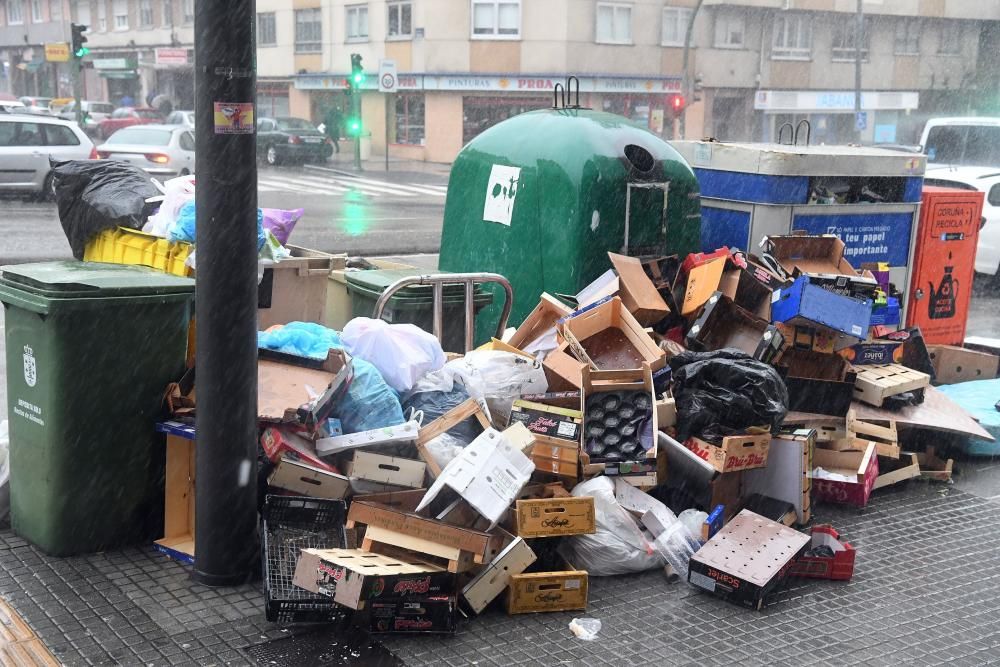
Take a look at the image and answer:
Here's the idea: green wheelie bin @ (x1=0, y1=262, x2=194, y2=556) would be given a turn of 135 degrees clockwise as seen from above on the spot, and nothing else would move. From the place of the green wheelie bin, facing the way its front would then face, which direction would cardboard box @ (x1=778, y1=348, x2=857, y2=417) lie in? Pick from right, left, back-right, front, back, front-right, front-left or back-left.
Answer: right

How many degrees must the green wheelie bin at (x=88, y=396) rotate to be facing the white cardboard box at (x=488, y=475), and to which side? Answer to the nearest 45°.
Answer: approximately 90° to its left

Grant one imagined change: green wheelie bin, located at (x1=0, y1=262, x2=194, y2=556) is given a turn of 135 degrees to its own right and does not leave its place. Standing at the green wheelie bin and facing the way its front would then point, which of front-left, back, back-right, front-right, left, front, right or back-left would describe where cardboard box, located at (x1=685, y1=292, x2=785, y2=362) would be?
right

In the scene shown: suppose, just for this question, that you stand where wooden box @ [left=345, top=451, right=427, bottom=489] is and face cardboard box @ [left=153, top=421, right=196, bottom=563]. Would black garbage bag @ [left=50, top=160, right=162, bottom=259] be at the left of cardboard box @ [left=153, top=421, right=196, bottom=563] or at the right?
right

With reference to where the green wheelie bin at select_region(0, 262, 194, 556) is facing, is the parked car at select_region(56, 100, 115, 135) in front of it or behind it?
behind

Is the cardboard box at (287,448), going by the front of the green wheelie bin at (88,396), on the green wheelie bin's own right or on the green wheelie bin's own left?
on the green wheelie bin's own left

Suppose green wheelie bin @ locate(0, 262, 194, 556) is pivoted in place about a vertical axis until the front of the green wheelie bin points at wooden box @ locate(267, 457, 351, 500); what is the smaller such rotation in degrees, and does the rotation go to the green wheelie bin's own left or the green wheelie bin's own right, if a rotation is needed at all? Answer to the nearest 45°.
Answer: approximately 90° to the green wheelie bin's own left

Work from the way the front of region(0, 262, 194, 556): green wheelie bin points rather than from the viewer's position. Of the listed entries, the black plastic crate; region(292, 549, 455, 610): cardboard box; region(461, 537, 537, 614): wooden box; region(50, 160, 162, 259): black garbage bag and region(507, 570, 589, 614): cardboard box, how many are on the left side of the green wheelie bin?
4

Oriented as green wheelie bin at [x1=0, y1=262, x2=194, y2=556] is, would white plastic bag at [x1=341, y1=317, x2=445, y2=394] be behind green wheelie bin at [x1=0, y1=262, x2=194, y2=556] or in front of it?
behind

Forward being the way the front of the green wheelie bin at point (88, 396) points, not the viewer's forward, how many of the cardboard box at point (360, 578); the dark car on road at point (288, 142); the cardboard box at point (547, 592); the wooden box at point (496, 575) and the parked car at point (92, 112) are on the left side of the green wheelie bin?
3

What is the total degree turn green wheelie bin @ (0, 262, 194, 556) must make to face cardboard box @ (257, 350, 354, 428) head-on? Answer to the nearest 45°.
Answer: approximately 135° to its left

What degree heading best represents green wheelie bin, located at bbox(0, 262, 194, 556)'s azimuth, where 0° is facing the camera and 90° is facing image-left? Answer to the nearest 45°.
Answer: approximately 45°

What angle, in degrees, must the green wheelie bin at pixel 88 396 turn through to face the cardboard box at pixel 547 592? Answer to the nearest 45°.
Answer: approximately 90° to its left

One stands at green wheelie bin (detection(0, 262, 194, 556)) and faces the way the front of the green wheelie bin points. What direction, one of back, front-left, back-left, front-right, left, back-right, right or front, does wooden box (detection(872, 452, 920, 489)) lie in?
back-left

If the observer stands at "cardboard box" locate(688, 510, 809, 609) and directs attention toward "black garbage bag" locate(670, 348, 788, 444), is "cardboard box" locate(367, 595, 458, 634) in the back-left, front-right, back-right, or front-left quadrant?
back-left

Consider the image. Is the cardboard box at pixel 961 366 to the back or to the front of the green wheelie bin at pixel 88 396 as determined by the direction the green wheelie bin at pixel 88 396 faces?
to the back
